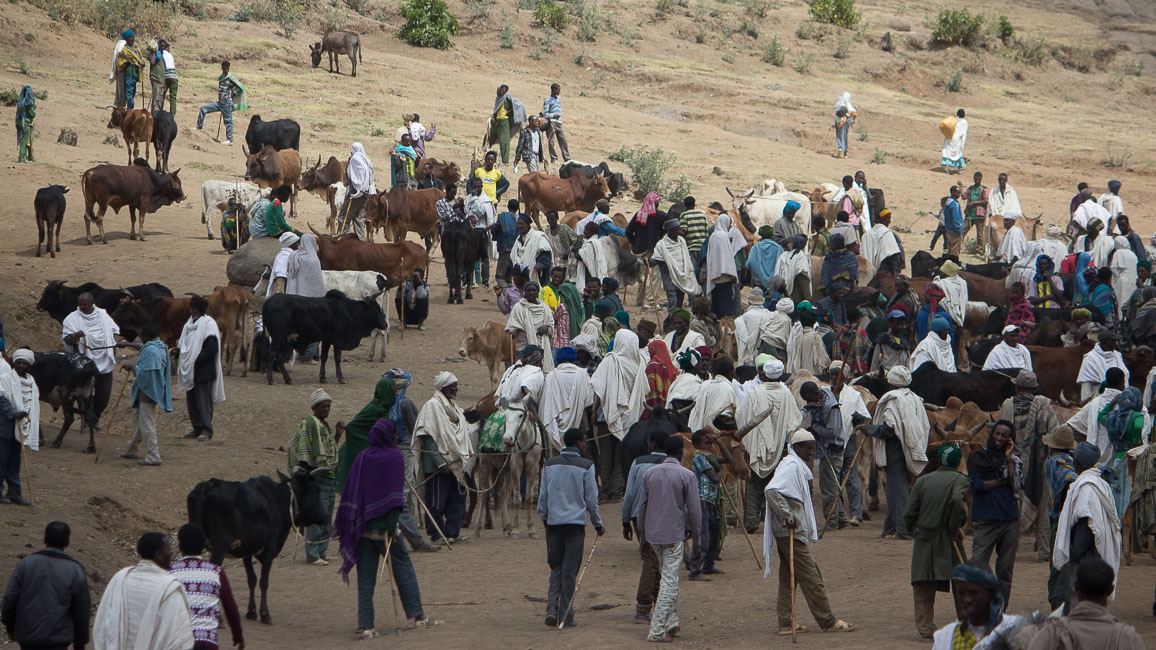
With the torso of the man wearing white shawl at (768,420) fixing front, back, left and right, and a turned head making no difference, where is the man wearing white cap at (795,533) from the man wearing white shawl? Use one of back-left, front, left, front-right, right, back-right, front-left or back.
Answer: back

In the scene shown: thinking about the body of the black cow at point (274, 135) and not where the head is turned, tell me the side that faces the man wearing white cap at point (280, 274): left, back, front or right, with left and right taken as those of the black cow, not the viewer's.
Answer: left

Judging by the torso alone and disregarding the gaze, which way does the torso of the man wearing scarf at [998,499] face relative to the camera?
toward the camera

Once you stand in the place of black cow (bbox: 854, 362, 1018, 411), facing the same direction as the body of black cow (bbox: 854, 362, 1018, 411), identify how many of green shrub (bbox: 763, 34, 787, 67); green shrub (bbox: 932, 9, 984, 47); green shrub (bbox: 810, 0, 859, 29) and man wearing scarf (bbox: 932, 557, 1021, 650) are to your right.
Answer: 3

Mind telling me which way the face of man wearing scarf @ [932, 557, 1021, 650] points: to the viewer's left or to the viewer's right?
to the viewer's left

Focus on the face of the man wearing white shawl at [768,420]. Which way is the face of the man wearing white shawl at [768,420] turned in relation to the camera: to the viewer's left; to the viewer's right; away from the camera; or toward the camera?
away from the camera

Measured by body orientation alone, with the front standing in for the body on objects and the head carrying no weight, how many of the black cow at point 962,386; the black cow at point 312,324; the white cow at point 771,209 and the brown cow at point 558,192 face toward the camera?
0

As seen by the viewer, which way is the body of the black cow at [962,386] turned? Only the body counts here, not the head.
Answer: to the viewer's left

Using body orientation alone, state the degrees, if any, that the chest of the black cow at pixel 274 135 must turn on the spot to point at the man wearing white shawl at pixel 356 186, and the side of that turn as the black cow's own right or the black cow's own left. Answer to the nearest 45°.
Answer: approximately 90° to the black cow's own left

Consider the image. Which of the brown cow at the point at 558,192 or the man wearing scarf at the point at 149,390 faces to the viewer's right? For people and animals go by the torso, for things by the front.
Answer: the brown cow

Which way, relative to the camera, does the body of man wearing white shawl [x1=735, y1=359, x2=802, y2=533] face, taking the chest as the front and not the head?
away from the camera

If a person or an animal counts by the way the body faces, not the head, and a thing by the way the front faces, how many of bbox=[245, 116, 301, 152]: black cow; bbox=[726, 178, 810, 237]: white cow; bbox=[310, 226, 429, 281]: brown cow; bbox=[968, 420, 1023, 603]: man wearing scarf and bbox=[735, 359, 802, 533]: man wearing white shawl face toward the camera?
1

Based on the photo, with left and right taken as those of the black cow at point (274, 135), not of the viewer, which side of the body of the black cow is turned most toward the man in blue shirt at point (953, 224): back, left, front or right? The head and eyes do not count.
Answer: back

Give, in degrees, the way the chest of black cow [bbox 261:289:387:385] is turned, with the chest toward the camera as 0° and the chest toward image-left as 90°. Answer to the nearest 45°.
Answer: approximately 270°

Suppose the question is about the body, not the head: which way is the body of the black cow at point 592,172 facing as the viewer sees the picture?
to the viewer's right

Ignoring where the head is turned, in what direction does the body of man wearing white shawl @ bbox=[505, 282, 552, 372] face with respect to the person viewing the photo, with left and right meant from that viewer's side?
facing the viewer

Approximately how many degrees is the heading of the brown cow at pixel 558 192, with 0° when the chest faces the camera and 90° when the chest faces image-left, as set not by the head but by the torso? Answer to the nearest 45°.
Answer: approximately 270°
